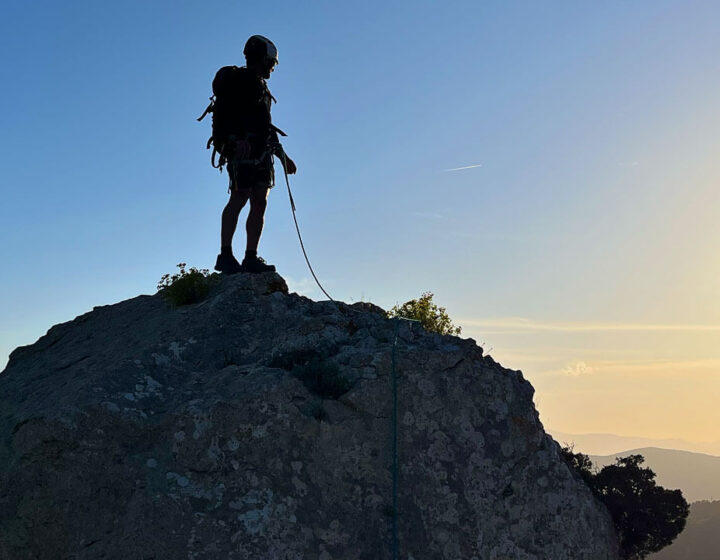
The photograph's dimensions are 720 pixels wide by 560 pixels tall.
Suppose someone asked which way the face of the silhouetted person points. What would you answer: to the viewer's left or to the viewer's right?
to the viewer's right

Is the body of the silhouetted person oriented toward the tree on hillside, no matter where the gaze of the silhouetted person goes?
yes

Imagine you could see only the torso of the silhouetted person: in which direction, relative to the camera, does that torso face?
to the viewer's right
